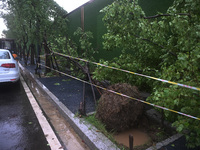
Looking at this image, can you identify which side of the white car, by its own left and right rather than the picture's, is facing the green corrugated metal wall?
right

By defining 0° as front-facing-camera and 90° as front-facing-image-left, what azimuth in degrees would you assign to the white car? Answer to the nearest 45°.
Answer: approximately 180°

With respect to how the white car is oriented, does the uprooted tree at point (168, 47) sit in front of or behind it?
behind

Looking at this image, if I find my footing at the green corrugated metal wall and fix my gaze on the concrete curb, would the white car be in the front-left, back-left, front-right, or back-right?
front-right
